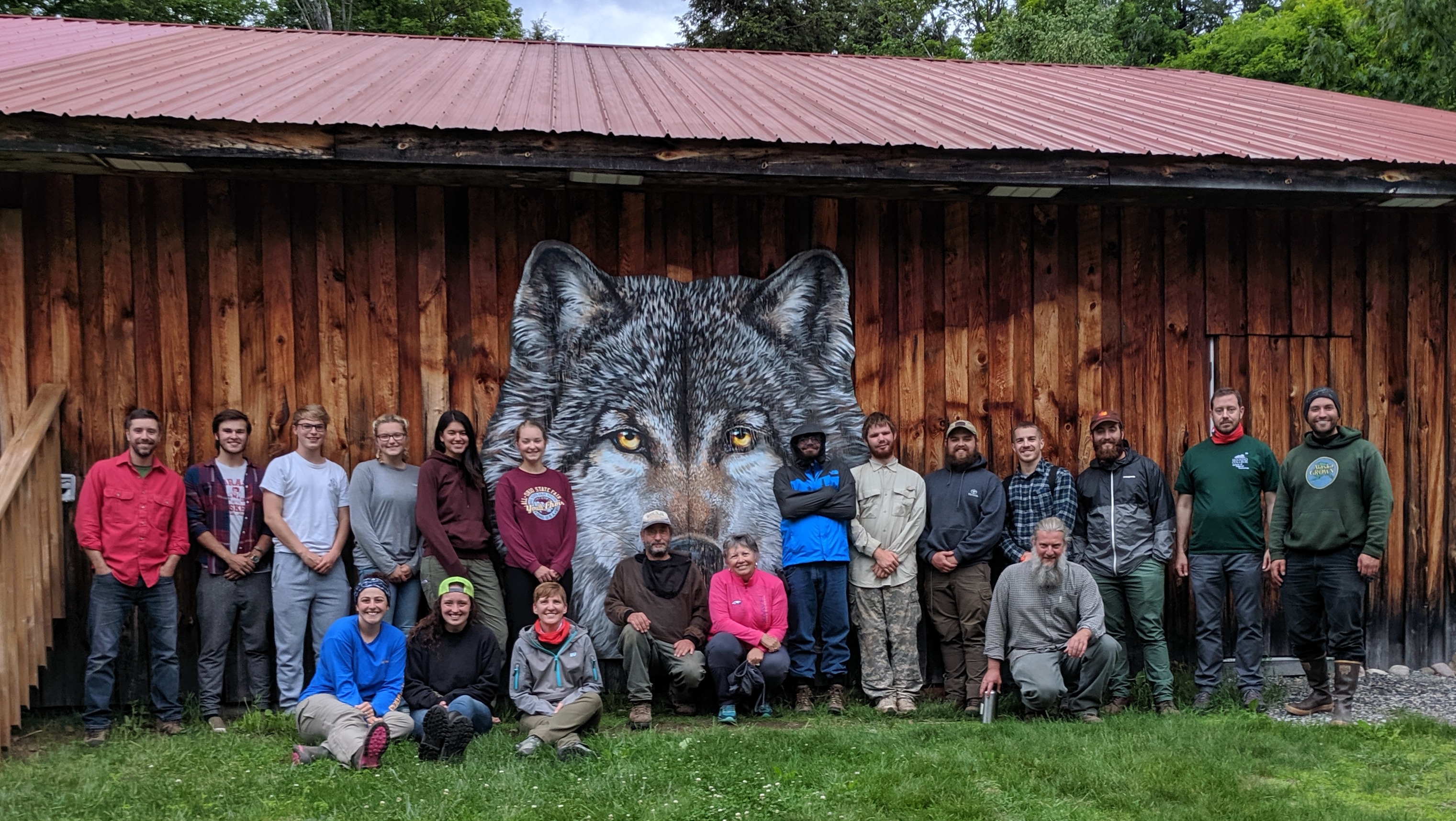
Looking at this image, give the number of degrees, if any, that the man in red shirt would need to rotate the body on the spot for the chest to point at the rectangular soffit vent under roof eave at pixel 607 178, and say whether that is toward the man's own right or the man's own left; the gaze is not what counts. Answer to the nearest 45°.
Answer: approximately 90° to the man's own left

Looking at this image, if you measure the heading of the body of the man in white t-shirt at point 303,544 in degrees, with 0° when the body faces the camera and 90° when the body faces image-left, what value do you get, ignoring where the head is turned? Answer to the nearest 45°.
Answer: approximately 0°

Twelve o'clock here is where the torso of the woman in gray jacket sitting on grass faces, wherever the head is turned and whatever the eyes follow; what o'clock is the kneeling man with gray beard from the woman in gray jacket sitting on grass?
The kneeling man with gray beard is roughly at 9 o'clock from the woman in gray jacket sitting on grass.

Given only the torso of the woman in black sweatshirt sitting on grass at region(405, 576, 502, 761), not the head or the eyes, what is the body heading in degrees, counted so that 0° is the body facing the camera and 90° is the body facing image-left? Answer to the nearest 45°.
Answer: approximately 0°
